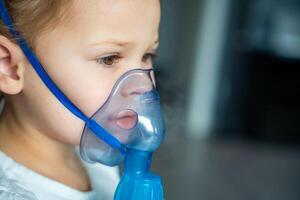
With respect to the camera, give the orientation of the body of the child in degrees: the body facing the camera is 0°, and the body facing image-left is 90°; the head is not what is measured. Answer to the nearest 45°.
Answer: approximately 315°
